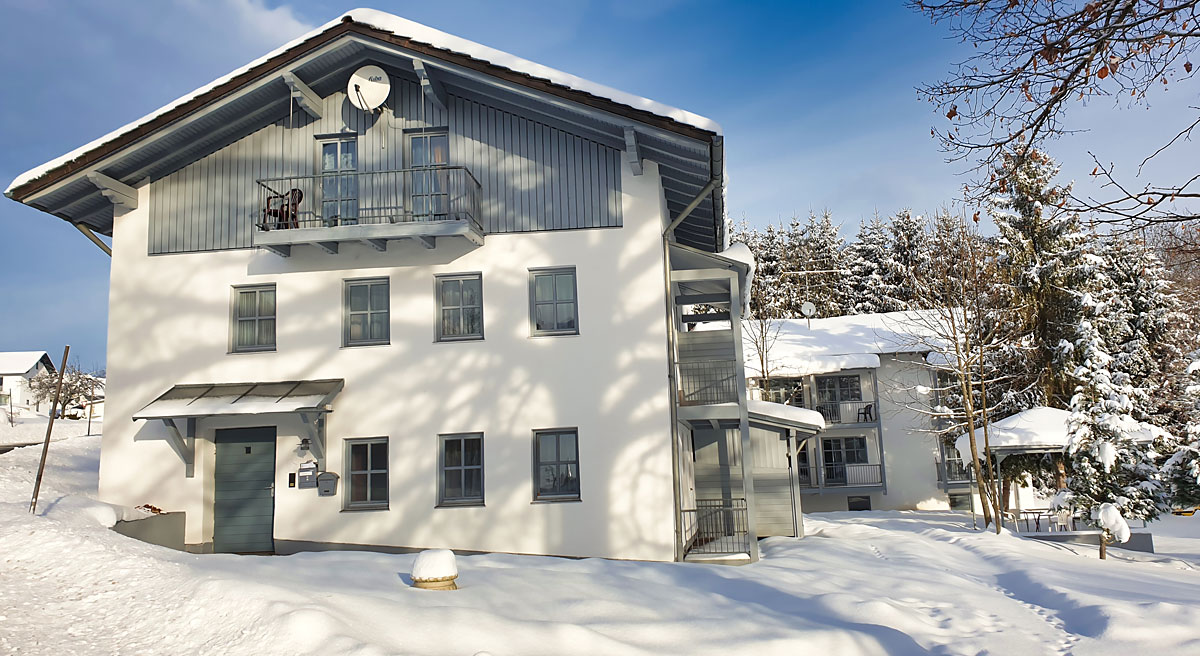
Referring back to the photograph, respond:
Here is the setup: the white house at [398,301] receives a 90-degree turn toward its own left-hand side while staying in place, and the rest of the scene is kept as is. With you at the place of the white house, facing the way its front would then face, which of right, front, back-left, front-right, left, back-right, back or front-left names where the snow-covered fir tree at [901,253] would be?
front-left

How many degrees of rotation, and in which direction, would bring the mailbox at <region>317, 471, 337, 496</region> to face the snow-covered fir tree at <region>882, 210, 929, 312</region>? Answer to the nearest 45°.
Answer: approximately 135° to its left

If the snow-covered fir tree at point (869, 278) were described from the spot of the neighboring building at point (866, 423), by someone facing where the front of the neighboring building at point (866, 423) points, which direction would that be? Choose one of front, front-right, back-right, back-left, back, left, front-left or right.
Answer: back

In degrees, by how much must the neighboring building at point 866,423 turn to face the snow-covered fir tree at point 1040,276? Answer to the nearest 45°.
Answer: approximately 90° to its left

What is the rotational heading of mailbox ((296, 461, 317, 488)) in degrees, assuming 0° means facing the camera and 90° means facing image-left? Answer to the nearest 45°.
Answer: approximately 0°

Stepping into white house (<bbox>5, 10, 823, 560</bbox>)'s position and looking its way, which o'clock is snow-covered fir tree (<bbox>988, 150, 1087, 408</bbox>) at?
The snow-covered fir tree is roughly at 8 o'clock from the white house.

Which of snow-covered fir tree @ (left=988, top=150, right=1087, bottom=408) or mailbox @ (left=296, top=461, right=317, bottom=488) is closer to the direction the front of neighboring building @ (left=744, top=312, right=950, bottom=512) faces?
the mailbox
